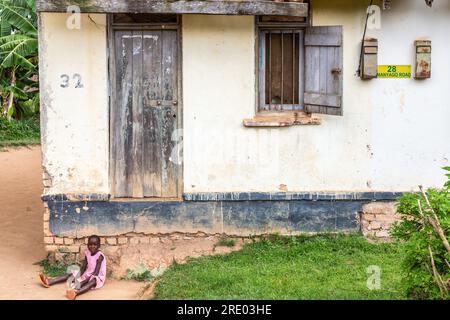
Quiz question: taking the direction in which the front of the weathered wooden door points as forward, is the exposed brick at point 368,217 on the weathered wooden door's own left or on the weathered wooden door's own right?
on the weathered wooden door's own left

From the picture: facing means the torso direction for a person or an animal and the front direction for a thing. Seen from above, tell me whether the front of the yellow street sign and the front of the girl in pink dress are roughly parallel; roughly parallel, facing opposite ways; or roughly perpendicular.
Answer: roughly parallel

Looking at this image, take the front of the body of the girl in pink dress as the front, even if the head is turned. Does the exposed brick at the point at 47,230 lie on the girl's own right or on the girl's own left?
on the girl's own right

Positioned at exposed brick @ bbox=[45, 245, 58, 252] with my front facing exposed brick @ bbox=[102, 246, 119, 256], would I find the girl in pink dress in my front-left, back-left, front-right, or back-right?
front-right

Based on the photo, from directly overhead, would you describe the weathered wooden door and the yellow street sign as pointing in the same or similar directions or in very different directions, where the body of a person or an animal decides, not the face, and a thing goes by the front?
same or similar directions

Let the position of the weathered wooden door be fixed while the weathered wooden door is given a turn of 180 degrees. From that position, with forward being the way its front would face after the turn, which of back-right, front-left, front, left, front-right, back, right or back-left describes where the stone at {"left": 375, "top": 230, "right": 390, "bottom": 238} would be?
right

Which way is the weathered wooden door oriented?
toward the camera

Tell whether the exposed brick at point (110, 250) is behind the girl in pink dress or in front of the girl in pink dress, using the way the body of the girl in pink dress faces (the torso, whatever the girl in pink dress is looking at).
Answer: behind

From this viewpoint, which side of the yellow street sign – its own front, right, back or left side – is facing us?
front

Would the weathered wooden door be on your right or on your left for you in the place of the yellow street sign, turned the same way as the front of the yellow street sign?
on your right

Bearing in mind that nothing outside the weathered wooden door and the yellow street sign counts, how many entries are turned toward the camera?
2

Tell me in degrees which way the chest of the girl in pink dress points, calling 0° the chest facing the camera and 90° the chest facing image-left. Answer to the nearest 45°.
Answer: approximately 45°

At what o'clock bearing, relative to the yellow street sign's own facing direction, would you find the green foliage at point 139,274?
The green foliage is roughly at 2 o'clock from the yellow street sign.
